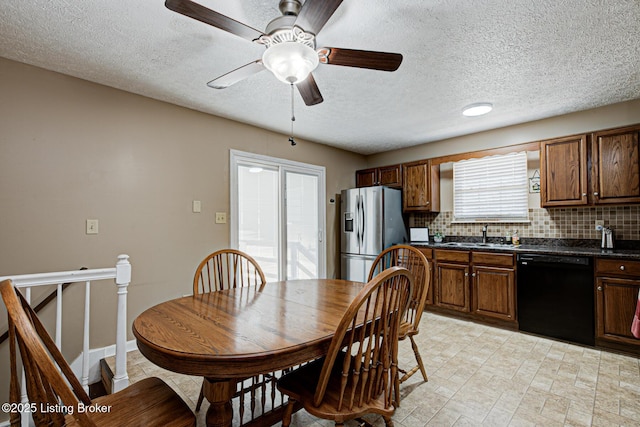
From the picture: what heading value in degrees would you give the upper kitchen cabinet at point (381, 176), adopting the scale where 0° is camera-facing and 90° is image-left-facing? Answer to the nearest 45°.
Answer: approximately 45°

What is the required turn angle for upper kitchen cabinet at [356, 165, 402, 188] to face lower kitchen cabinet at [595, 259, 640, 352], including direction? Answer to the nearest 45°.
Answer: approximately 90° to its left

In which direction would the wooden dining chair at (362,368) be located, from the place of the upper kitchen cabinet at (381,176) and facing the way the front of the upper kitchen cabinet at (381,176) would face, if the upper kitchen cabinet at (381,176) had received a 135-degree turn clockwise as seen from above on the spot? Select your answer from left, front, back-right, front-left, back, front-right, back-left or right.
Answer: back

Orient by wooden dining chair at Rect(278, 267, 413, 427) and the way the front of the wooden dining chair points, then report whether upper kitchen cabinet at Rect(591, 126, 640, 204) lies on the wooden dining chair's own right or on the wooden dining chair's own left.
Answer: on the wooden dining chair's own right

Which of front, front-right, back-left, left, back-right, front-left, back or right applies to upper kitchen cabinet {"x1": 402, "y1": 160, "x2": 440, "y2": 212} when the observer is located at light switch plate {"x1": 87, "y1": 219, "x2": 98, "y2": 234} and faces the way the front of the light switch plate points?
left

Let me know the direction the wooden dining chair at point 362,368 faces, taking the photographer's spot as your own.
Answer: facing away from the viewer and to the left of the viewer

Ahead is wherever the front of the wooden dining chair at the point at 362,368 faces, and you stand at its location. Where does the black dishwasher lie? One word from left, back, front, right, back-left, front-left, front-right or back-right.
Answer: right

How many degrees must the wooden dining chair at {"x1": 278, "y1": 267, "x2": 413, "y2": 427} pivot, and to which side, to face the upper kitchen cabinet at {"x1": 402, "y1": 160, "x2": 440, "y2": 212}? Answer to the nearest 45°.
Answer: approximately 45° to its right
